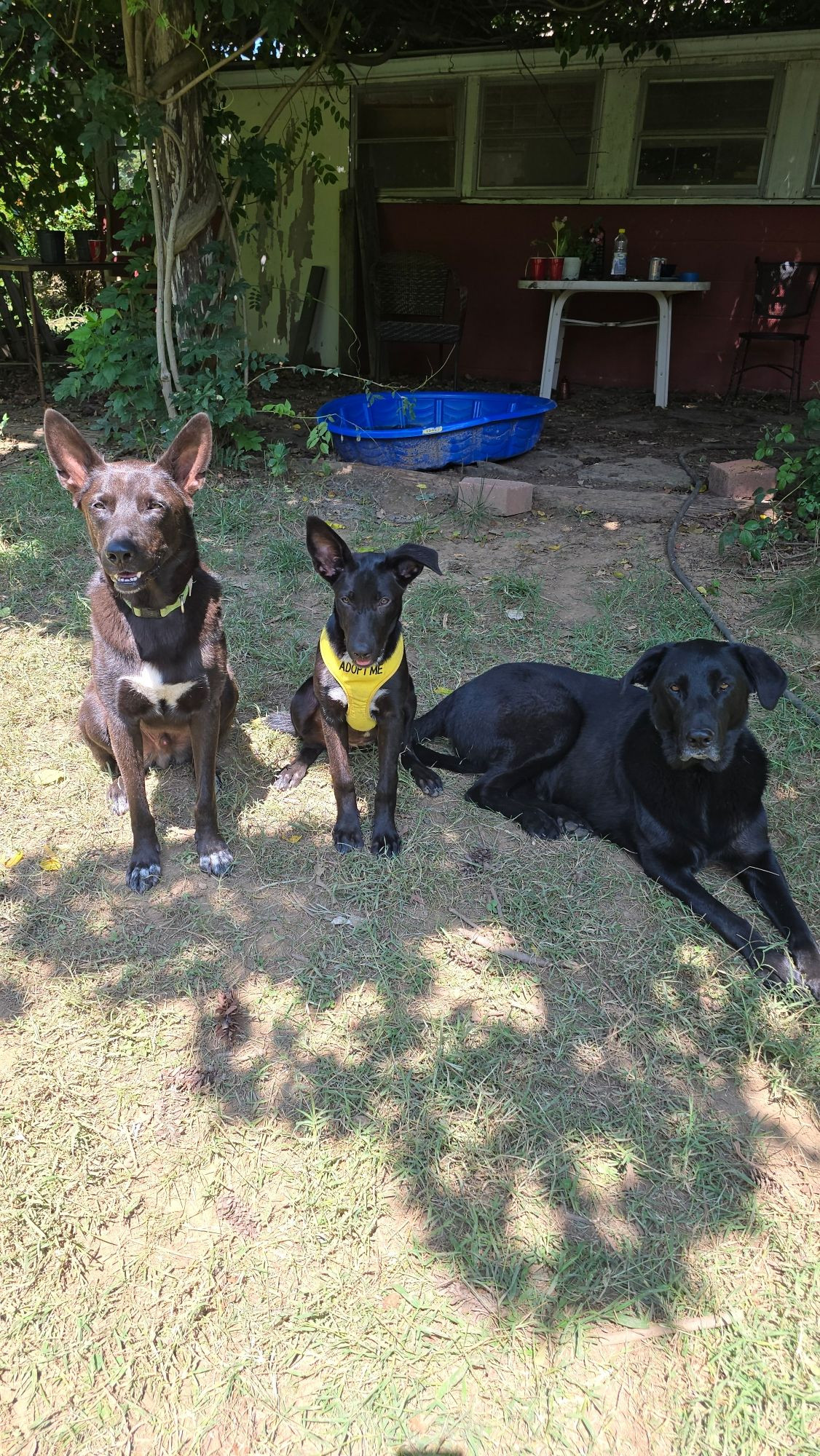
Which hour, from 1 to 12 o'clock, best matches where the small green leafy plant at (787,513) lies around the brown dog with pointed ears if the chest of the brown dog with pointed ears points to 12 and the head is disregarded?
The small green leafy plant is roughly at 8 o'clock from the brown dog with pointed ears.

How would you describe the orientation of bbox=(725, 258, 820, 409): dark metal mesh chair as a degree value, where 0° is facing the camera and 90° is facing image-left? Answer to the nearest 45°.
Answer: approximately 45°

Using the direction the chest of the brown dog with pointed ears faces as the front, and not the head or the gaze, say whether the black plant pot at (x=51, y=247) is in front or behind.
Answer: behind

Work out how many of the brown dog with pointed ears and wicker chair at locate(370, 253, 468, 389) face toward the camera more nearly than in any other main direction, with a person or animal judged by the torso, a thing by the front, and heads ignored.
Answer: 2

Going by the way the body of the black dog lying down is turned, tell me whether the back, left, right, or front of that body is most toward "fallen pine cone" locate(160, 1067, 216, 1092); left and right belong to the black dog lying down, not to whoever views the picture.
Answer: right

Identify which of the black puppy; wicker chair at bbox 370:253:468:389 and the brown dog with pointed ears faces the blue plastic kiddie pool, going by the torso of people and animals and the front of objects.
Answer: the wicker chair

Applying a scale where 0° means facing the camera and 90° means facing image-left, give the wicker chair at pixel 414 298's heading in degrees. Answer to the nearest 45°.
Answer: approximately 0°

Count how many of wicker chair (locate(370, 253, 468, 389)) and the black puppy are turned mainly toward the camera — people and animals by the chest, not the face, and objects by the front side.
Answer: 2

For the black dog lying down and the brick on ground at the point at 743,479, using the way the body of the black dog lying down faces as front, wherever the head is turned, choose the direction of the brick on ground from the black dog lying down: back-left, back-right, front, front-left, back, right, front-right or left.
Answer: back-left

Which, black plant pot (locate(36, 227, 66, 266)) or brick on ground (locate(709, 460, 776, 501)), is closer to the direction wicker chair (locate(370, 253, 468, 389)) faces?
the brick on ground

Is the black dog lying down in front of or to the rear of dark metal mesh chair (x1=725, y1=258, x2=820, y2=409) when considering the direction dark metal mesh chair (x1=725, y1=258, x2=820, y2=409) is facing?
in front

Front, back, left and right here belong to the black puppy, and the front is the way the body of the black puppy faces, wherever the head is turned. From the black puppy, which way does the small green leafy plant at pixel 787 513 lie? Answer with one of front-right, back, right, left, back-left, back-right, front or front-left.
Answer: back-left

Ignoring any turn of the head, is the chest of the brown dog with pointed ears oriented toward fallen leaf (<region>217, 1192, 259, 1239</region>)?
yes
